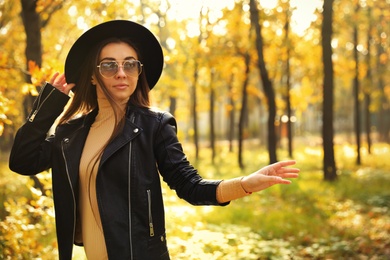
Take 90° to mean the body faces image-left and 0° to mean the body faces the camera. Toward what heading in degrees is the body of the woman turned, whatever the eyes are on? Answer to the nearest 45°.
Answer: approximately 0°
